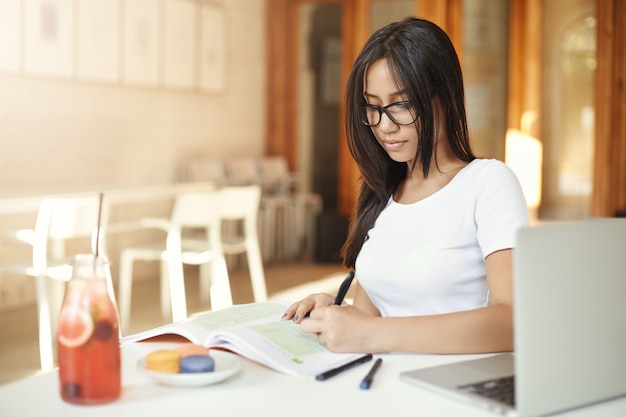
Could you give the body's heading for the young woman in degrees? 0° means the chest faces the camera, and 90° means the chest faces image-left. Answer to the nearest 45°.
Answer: approximately 45°

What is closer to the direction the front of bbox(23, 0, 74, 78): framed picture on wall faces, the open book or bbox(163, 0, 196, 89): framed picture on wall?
the open book

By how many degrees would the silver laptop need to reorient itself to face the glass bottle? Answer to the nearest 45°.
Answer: approximately 45° to its left

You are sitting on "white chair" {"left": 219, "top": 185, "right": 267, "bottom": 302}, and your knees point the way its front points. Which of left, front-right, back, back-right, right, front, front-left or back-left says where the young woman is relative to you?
back-left

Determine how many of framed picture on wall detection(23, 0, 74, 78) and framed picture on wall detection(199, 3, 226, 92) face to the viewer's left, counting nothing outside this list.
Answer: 0

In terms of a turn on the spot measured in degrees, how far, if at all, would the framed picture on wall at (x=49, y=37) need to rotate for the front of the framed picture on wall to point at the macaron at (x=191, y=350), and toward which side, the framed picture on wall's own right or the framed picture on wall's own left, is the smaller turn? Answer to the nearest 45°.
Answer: approximately 45° to the framed picture on wall's own right

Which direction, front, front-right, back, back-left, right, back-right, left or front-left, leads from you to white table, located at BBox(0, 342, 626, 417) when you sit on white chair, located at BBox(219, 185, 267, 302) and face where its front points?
back-left

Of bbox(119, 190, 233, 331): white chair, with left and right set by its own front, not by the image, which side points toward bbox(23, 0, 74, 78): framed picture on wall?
front

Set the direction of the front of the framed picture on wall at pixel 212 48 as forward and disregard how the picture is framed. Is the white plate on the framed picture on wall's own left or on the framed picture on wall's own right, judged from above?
on the framed picture on wall's own right

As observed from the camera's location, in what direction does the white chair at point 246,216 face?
facing away from the viewer and to the left of the viewer

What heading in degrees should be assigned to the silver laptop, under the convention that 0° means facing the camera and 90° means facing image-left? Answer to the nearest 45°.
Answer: approximately 135°

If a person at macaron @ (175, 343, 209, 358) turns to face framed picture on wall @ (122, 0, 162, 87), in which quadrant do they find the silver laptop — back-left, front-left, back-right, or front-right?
back-right

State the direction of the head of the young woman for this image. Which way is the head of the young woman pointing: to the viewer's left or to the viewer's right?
to the viewer's left
